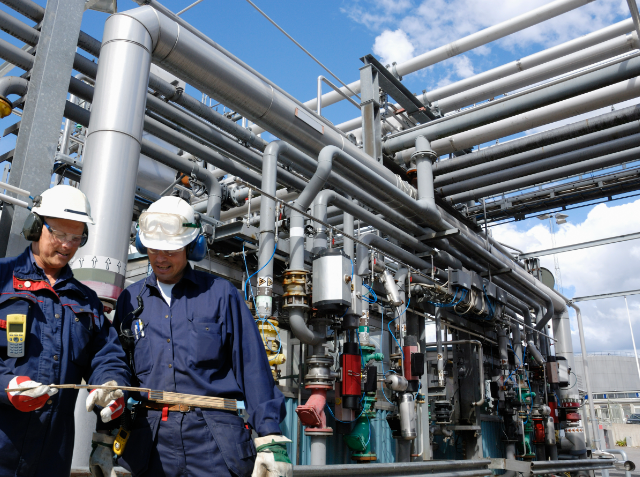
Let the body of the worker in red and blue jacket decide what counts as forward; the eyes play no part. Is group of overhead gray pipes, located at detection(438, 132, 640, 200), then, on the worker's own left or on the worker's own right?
on the worker's own left

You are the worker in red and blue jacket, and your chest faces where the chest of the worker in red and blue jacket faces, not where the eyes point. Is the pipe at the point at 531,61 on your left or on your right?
on your left

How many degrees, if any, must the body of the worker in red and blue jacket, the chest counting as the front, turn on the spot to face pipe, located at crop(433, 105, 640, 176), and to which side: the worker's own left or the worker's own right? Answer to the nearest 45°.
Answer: approximately 90° to the worker's own left

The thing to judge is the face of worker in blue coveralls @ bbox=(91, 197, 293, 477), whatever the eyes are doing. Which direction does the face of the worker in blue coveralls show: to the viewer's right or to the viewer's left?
to the viewer's left

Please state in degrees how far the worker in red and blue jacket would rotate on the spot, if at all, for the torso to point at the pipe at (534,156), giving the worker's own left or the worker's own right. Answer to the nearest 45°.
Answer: approximately 90° to the worker's own left

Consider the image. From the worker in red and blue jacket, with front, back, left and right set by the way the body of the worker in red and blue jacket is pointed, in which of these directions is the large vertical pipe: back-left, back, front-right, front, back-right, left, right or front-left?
back-left

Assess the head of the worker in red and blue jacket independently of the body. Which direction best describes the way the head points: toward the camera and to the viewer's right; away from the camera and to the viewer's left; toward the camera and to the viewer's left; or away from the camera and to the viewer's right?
toward the camera and to the viewer's right
